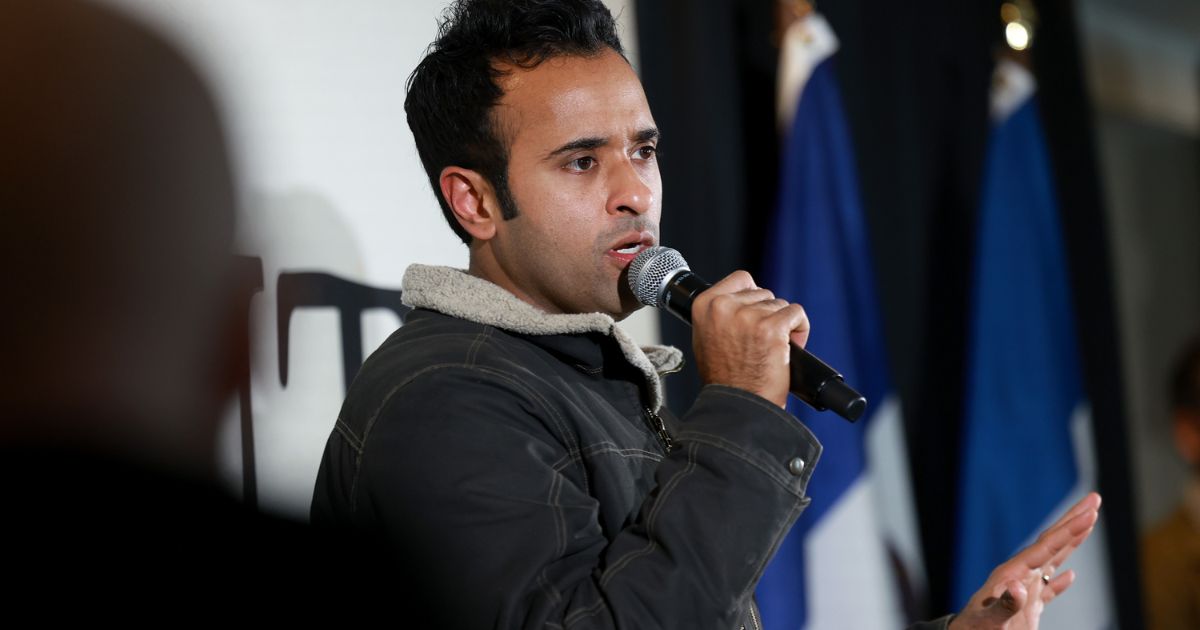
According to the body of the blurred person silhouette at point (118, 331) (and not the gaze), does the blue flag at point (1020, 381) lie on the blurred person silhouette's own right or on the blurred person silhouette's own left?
on the blurred person silhouette's own right

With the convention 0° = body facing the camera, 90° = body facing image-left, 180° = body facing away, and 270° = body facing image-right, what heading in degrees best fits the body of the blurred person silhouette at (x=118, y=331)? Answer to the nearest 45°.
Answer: approximately 180°

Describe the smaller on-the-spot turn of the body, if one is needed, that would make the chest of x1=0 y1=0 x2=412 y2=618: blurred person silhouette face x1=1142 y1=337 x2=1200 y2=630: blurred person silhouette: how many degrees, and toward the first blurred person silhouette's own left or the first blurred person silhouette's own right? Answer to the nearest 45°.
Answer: approximately 90° to the first blurred person silhouette's own right

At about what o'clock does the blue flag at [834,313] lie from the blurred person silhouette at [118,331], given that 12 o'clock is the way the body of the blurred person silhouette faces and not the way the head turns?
The blue flag is roughly at 2 o'clock from the blurred person silhouette.
